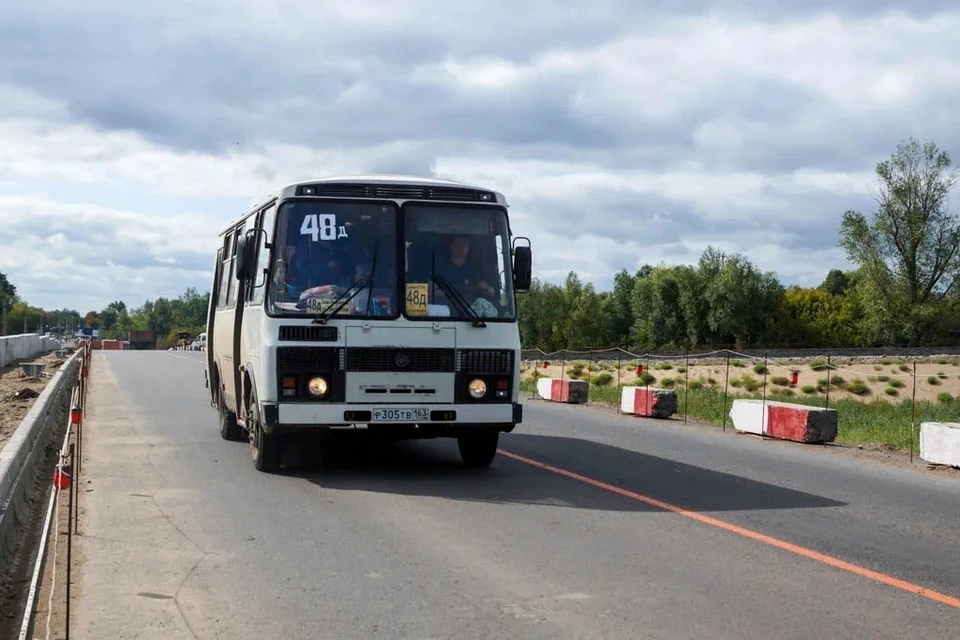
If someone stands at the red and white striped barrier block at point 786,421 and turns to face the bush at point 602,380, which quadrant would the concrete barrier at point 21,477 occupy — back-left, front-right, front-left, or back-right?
back-left

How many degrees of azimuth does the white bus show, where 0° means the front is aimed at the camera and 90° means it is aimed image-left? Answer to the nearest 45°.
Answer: approximately 0°

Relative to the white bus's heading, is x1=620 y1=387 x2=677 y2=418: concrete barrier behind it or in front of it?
behind

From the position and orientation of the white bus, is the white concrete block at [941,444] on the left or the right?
on its left

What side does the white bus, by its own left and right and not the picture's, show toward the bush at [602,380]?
back

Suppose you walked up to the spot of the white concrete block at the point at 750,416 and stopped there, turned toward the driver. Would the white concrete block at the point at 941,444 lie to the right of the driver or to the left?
left

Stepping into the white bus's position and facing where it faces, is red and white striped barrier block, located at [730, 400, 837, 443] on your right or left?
on your left

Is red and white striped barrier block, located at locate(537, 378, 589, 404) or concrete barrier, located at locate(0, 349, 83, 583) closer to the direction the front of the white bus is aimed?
the concrete barrier

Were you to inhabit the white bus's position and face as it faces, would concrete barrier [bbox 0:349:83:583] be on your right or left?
on your right

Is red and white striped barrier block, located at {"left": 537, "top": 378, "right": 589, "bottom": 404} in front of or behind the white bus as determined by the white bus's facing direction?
behind
